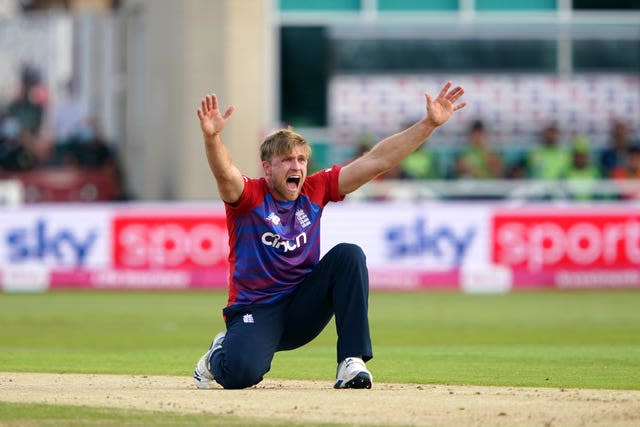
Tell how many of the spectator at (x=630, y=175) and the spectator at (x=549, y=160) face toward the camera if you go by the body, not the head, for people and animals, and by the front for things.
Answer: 2

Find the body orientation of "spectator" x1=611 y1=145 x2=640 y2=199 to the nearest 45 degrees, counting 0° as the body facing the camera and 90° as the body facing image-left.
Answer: approximately 0°

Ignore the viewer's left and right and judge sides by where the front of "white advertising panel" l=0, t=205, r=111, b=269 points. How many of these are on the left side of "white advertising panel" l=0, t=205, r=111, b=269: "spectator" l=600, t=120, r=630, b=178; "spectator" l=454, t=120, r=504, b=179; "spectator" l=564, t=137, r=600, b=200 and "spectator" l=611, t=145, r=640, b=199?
4

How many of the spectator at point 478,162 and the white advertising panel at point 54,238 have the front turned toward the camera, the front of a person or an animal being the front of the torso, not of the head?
2

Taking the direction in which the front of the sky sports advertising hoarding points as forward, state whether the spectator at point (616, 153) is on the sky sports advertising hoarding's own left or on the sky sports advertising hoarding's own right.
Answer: on the sky sports advertising hoarding's own left

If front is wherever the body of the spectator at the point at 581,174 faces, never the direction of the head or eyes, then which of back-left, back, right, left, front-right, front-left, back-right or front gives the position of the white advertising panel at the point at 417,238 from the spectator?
front-right

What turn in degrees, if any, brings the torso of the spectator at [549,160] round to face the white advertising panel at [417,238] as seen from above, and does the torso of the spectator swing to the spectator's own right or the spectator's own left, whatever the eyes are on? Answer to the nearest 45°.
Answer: approximately 45° to the spectator's own right
